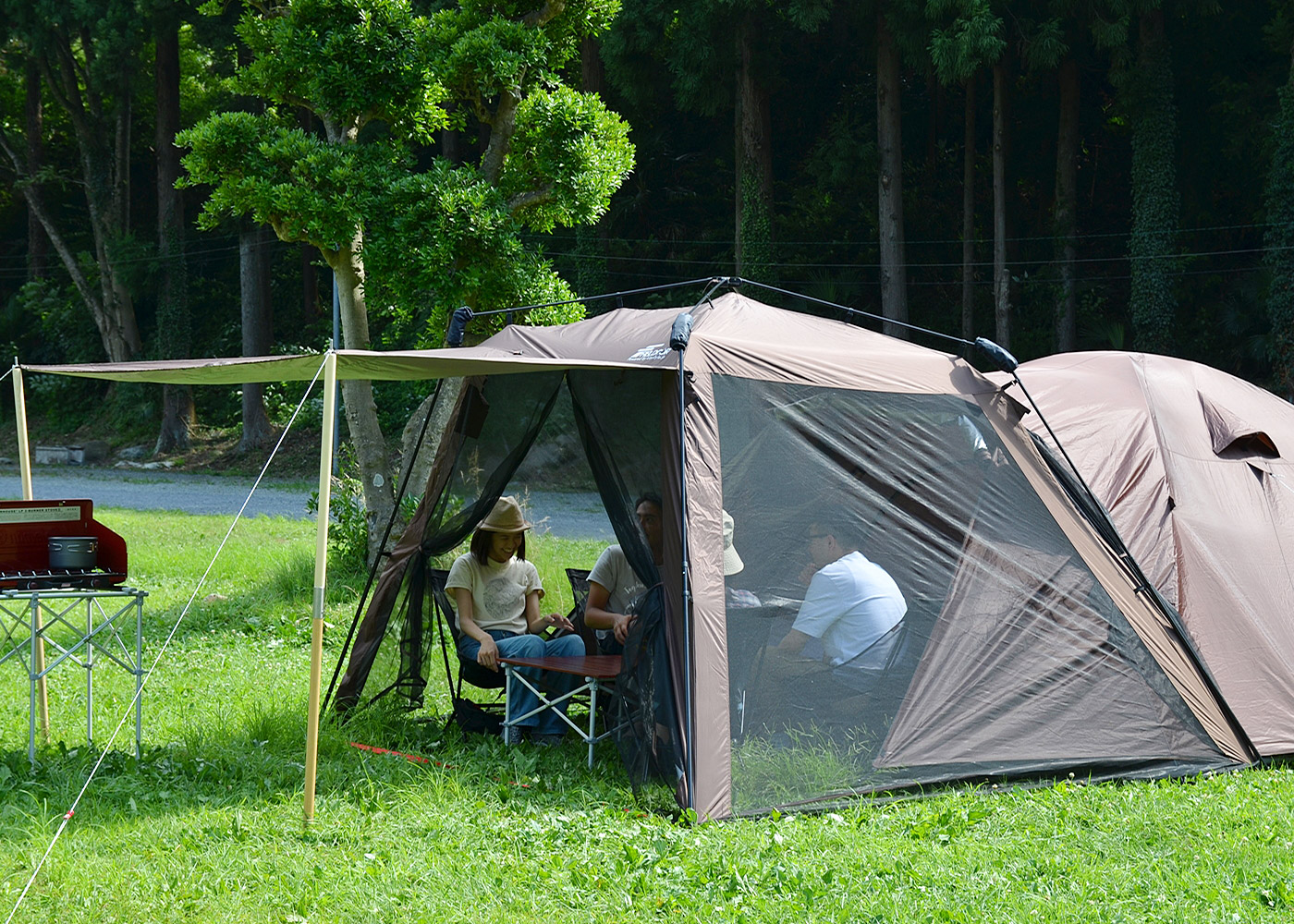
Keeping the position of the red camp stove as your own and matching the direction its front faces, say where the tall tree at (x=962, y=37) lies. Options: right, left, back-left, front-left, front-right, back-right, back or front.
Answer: back-left

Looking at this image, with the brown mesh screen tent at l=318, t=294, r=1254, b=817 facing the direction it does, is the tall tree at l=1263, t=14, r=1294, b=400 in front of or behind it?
behind

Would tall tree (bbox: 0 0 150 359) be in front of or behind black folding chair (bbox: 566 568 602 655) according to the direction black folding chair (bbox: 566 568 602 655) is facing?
behind

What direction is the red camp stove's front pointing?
toward the camera

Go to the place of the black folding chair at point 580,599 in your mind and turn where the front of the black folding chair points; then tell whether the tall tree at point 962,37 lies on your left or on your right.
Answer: on your left

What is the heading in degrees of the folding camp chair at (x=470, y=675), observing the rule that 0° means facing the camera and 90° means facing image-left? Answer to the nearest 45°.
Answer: approximately 315°

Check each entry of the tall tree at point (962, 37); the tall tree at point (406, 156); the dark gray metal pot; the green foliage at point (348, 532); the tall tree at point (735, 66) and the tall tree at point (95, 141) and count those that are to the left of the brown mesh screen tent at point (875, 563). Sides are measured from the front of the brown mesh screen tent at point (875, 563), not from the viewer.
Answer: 0

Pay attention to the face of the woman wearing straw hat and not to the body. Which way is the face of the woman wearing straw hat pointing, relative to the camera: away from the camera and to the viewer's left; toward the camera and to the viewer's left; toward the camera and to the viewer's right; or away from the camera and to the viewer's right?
toward the camera and to the viewer's right

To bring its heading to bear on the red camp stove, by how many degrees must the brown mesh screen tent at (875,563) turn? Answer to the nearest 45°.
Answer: approximately 45° to its right

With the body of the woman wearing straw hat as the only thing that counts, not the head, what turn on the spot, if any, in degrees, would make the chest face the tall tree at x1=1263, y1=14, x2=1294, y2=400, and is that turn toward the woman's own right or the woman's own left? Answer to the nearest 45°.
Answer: approximately 90° to the woman's own left

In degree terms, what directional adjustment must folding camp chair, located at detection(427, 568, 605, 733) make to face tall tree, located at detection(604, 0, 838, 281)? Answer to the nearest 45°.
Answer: approximately 135° to its left

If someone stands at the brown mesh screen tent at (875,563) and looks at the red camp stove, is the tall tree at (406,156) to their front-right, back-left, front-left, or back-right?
front-right

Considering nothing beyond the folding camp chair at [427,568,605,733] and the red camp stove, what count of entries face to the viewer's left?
0

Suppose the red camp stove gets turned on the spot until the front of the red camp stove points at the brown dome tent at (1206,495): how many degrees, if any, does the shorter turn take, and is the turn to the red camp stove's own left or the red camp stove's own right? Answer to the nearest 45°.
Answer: approximately 90° to the red camp stove's own left

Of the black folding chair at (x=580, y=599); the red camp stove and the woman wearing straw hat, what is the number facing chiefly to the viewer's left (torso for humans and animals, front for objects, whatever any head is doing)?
0

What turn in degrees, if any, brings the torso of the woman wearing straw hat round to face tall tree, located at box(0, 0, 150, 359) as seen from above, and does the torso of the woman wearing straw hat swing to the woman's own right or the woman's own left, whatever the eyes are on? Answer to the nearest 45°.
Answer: approximately 135° to the woman's own left

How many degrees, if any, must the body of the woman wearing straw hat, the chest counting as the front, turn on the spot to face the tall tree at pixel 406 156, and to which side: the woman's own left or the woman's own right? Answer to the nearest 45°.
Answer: approximately 135° to the woman's own left

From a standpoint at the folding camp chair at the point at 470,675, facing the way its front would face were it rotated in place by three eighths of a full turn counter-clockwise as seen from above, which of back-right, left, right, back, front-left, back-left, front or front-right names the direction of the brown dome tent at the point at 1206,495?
right
